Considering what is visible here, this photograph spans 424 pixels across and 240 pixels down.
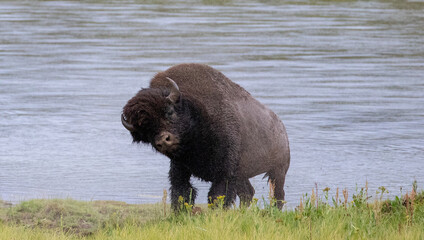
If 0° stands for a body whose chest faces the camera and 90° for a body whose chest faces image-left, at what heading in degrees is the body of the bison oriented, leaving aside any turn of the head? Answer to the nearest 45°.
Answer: approximately 45°
